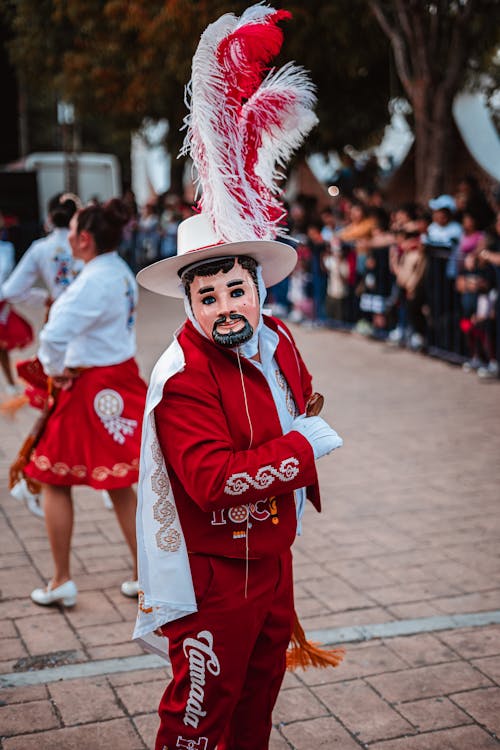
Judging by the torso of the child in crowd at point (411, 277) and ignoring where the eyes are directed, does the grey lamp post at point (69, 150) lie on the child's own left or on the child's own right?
on the child's own right

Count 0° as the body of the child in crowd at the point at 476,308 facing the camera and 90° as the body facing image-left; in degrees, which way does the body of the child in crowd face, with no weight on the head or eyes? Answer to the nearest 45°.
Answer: approximately 45°

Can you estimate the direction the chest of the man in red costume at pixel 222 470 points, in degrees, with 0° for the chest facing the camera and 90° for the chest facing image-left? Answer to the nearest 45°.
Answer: approximately 315°

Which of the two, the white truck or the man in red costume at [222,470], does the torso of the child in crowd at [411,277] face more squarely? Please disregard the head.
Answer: the man in red costume

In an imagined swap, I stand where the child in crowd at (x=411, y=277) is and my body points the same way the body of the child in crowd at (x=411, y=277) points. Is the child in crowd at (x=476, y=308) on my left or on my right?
on my left

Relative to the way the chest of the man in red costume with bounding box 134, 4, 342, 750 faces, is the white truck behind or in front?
behind

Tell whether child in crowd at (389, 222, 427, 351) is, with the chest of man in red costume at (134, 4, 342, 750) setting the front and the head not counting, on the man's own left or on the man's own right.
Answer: on the man's own left

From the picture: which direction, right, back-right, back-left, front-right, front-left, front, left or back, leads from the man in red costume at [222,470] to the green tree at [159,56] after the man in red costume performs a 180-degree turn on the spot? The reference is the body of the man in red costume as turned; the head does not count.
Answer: front-right

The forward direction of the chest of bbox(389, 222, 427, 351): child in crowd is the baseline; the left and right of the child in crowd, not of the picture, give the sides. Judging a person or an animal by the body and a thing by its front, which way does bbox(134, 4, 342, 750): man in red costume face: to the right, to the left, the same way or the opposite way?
to the left

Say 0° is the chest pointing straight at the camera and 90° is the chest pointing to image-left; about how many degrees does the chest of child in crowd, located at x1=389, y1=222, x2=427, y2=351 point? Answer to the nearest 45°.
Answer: approximately 45°

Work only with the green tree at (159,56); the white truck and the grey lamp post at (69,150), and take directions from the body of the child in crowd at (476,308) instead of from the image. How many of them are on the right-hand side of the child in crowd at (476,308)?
3
